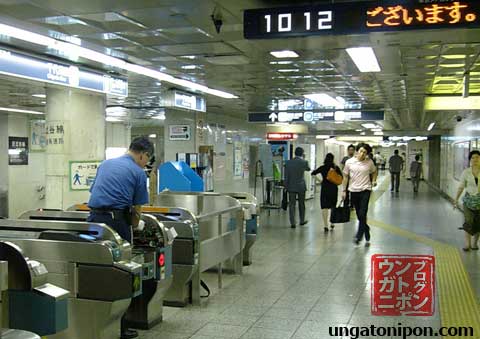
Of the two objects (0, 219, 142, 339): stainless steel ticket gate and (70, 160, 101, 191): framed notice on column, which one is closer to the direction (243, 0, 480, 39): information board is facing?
the stainless steel ticket gate

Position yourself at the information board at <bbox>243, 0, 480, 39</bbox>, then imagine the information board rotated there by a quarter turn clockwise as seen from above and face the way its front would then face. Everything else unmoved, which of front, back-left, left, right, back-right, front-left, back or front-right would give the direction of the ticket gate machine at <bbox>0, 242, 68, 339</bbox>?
front-left

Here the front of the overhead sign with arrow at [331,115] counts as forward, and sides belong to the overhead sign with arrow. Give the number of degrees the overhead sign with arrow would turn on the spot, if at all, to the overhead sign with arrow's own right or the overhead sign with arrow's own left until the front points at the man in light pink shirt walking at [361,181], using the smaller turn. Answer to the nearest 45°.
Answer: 0° — it already faces them

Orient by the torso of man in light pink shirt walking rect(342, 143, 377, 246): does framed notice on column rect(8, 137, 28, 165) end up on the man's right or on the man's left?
on the man's right

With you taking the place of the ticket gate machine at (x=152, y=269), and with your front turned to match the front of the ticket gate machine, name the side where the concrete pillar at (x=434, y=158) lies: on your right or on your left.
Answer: on your left

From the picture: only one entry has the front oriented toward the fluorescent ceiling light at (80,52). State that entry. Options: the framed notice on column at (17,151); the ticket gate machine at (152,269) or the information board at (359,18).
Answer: the framed notice on column

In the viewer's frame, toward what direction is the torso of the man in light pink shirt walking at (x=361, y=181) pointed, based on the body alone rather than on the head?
toward the camera

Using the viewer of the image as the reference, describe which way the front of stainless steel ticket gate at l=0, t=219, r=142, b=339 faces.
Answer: facing the viewer and to the right of the viewer

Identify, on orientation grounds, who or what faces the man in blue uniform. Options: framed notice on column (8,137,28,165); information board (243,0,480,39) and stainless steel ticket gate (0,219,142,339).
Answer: the framed notice on column

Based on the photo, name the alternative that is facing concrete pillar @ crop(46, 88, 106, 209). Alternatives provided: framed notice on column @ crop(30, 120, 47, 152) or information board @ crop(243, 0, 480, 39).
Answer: the framed notice on column

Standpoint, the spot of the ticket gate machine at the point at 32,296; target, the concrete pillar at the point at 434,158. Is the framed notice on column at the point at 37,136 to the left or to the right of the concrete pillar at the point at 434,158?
left

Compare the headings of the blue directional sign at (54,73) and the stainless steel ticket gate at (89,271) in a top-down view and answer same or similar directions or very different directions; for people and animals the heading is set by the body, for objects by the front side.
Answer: same or similar directions

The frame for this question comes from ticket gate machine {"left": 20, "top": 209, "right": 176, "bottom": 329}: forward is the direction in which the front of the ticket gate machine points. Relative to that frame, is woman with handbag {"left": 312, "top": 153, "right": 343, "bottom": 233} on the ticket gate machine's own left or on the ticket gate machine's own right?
on the ticket gate machine's own left

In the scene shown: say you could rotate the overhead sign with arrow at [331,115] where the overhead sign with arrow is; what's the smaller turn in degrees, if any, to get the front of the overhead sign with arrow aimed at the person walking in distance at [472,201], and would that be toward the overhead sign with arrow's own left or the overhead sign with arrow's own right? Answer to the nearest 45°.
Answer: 0° — it already faces them

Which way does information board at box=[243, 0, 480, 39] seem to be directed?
toward the camera
